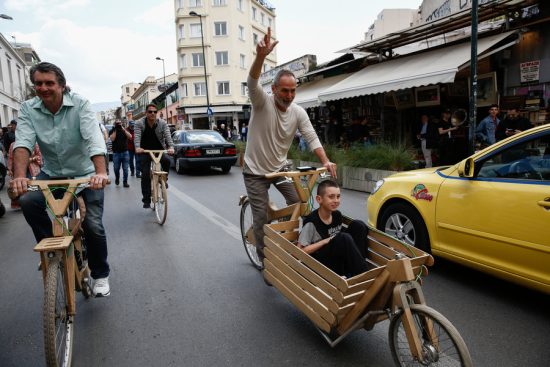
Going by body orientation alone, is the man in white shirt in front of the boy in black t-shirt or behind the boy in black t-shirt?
behind

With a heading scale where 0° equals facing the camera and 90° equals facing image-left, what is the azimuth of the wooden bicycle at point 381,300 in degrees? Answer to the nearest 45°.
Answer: approximately 315°

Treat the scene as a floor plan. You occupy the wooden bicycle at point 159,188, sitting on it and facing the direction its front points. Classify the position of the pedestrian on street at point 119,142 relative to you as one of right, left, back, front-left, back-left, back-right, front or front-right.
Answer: back

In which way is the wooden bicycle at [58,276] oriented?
toward the camera

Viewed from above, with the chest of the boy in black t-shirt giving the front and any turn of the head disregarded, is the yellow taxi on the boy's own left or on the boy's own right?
on the boy's own left

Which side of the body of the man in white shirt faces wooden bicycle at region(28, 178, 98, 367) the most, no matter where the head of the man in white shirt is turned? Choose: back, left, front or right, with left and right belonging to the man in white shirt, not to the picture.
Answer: right

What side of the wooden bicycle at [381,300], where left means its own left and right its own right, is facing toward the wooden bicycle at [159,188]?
back

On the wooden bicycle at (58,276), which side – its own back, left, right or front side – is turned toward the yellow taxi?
left

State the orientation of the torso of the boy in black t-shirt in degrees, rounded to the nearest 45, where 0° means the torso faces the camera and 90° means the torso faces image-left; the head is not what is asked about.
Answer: approximately 315°

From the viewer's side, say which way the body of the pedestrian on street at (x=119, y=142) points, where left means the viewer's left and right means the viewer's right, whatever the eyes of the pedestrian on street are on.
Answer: facing the viewer

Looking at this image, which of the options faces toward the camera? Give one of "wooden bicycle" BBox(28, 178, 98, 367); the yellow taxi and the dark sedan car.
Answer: the wooden bicycle

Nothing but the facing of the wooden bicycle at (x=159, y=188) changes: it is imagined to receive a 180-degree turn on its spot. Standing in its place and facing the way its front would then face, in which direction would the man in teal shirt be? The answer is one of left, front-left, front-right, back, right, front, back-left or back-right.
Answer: back

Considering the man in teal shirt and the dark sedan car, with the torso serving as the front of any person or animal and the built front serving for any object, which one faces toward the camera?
the man in teal shirt

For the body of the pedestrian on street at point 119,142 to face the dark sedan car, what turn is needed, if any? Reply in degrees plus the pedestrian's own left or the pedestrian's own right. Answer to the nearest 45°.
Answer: approximately 135° to the pedestrian's own left

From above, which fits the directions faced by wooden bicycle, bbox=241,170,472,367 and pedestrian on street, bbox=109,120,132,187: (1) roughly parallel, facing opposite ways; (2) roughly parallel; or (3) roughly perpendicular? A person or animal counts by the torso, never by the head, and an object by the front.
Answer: roughly parallel

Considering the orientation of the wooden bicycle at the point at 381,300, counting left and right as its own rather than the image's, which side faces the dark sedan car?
back

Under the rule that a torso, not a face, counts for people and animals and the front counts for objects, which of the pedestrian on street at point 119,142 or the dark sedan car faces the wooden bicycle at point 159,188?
the pedestrian on street
